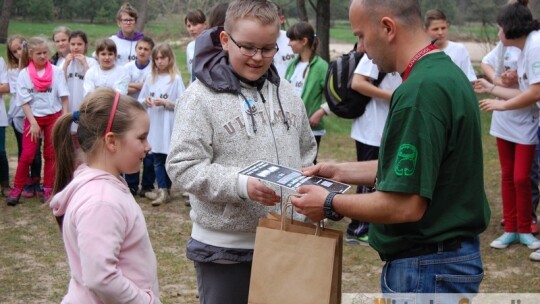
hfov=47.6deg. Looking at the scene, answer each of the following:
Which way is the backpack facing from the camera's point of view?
to the viewer's left

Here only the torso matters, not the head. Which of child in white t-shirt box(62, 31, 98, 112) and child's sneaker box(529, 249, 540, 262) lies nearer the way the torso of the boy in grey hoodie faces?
the child's sneaker

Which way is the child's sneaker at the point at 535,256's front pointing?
to the viewer's left

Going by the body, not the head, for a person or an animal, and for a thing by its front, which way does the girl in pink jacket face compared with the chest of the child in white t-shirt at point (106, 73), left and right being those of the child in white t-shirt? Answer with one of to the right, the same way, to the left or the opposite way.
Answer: to the left

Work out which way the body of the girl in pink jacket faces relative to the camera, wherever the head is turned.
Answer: to the viewer's right

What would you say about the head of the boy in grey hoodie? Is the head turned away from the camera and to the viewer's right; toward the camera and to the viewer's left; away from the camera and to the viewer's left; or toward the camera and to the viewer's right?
toward the camera and to the viewer's right

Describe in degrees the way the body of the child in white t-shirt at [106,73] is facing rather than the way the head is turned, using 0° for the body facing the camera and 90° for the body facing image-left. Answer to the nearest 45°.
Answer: approximately 0°

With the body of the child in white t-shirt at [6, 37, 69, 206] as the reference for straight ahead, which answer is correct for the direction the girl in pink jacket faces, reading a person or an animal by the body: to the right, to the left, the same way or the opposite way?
to the left
